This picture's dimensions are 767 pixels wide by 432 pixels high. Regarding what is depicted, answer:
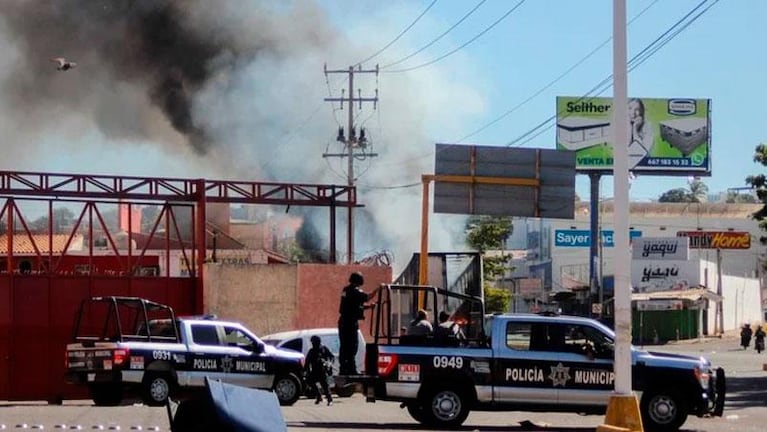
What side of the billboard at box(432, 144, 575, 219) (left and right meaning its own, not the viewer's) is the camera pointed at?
back

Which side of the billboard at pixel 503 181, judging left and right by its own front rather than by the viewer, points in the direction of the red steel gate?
left

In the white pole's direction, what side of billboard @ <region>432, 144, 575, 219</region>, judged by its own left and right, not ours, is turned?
back

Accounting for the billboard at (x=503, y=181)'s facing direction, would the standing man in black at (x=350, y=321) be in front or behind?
behind

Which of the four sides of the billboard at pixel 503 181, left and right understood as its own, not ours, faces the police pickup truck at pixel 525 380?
back

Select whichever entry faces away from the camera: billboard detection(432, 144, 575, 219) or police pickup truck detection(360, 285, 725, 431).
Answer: the billboard

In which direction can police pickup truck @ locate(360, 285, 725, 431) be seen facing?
to the viewer's right

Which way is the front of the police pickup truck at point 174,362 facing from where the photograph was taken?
facing away from the viewer and to the right of the viewer

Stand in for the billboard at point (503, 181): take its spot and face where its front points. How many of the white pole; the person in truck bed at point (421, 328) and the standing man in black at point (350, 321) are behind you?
3

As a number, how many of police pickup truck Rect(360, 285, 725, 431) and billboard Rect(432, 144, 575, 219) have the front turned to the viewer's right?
1
